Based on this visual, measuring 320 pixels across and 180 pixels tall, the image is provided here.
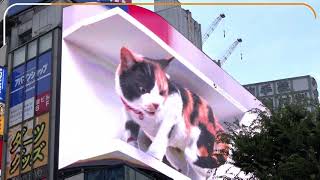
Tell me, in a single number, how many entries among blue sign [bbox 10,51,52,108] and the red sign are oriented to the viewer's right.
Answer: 0

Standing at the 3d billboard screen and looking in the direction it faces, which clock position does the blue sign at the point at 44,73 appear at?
The blue sign is roughly at 4 o'clock from the 3d billboard screen.

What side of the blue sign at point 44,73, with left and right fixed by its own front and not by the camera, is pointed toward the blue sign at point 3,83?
right

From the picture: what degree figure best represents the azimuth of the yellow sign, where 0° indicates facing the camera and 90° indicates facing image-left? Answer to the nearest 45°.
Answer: approximately 45°
